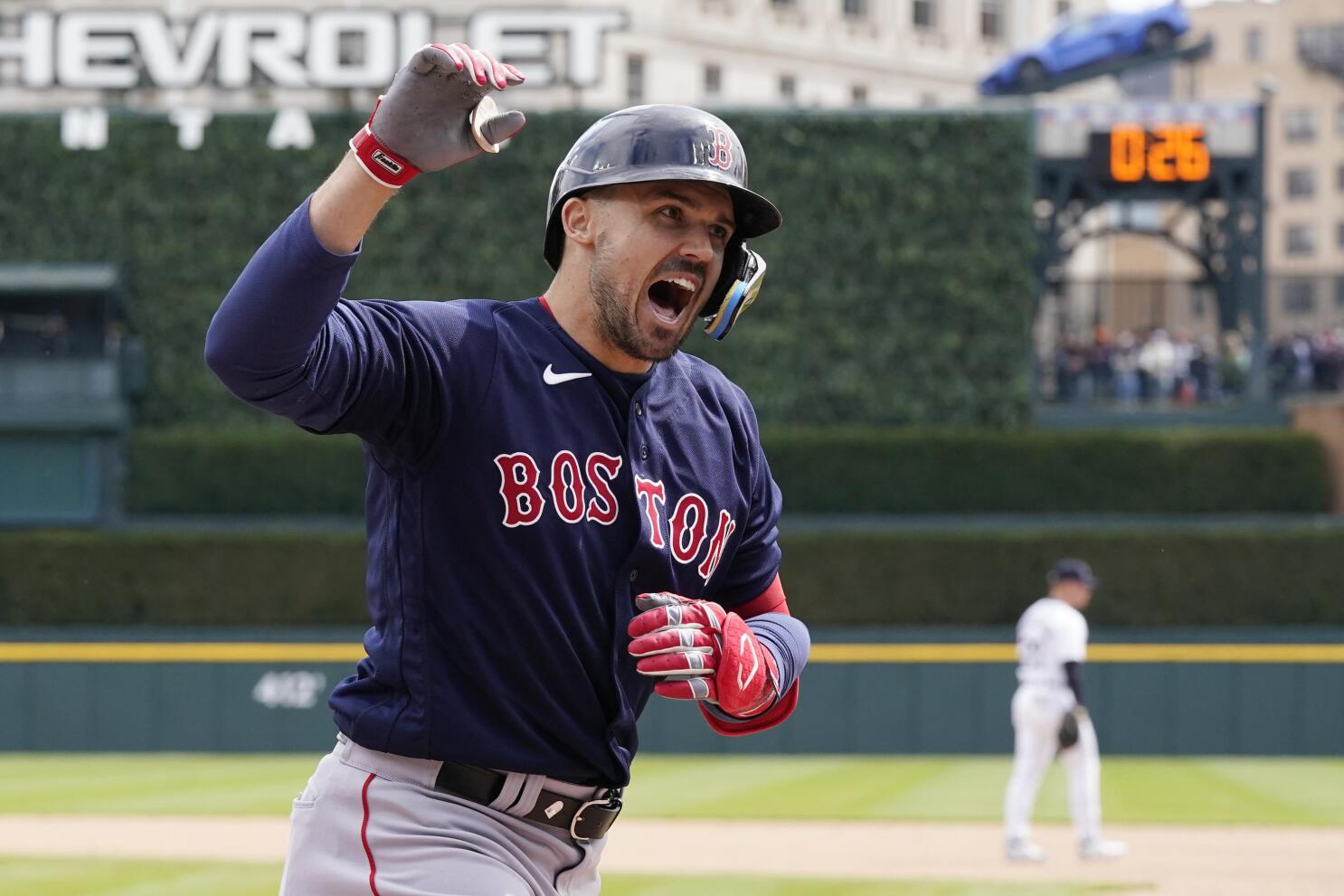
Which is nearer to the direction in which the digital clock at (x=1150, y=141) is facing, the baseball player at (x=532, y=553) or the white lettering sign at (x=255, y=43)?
the baseball player

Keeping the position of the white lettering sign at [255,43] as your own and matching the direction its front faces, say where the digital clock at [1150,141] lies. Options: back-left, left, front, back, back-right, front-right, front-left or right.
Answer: left

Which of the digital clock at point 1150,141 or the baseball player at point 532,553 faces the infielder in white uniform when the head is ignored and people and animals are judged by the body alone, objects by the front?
the digital clock

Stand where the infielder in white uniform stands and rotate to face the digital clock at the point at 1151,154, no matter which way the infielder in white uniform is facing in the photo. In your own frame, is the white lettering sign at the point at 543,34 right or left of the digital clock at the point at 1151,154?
left

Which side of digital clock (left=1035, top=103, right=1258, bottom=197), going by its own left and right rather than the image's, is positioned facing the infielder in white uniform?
front

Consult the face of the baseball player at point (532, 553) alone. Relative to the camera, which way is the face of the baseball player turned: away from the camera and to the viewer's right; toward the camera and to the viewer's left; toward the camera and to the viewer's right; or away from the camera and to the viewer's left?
toward the camera and to the viewer's right

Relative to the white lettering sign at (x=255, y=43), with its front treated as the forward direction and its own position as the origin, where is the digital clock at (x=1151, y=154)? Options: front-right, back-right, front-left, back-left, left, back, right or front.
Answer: left

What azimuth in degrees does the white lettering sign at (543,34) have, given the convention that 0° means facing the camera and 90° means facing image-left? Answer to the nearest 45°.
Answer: approximately 0°

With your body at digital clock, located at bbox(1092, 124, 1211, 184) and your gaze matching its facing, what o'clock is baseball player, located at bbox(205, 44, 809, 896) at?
The baseball player is roughly at 12 o'clock from the digital clock.

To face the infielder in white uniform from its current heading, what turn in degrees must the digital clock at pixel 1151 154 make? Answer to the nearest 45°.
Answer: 0° — it already faces them
